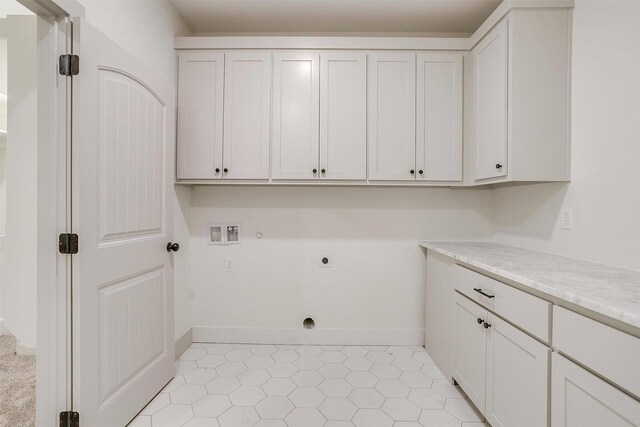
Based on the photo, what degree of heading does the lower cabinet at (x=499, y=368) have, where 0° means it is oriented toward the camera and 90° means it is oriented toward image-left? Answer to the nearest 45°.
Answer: approximately 45°

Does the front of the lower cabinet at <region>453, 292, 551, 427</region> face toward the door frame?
yes

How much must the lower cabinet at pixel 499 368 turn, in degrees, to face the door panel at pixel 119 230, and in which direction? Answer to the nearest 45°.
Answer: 0° — it already faces it
